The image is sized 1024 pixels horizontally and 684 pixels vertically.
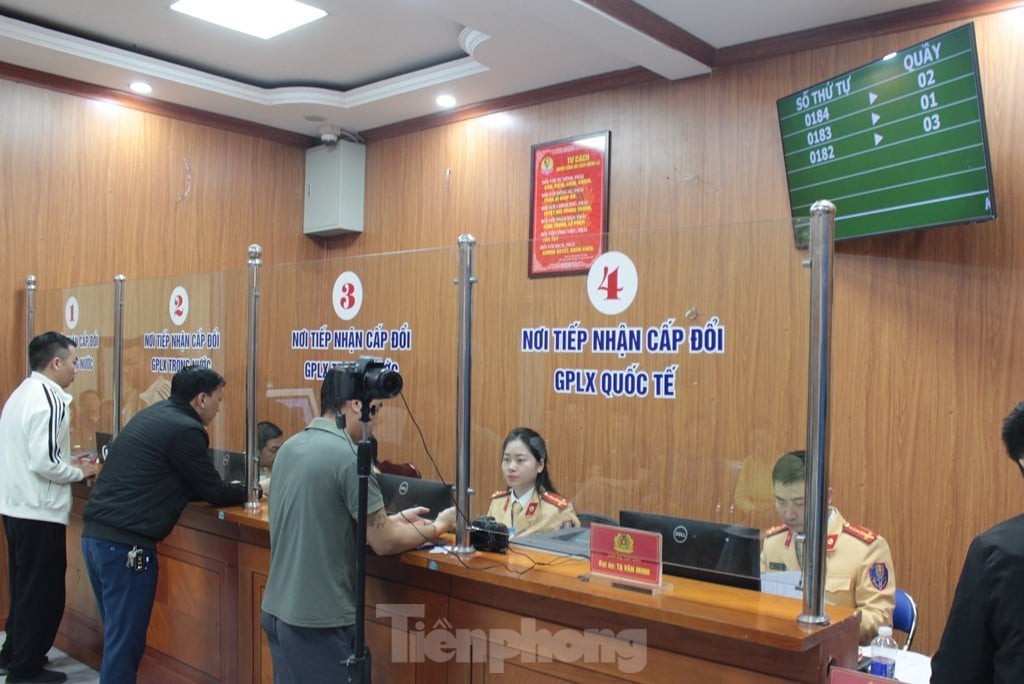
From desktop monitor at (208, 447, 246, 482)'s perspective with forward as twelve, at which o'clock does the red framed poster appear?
The red framed poster is roughly at 1 o'clock from the desktop monitor.

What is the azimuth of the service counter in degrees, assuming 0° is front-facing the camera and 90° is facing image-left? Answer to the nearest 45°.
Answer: approximately 45°

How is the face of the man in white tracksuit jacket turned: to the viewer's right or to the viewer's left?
to the viewer's right

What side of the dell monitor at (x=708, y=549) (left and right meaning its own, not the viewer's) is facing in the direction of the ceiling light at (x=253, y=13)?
left

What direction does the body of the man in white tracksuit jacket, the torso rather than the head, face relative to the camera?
to the viewer's right

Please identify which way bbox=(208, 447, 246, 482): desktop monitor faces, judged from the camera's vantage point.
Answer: facing away from the viewer and to the right of the viewer

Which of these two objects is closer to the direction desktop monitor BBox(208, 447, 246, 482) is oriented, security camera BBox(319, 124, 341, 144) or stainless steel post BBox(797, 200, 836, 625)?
the security camera

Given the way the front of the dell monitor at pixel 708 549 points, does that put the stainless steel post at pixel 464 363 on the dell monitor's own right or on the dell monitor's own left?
on the dell monitor's own left

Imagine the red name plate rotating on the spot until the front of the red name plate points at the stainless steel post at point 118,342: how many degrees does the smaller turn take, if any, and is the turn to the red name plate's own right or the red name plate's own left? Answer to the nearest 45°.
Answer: approximately 90° to the red name plate's own right

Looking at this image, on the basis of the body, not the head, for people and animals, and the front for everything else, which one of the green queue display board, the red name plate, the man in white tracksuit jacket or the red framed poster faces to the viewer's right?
the man in white tracksuit jacket

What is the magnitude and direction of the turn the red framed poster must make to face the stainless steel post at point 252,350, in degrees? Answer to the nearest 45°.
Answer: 0° — it already faces it

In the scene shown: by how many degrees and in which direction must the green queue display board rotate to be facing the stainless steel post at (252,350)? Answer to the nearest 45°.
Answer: approximately 45° to its right
